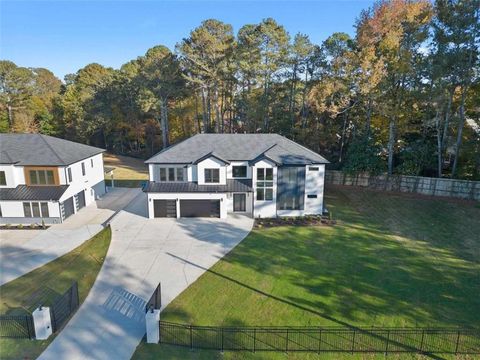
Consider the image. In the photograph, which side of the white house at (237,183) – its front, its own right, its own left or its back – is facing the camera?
front

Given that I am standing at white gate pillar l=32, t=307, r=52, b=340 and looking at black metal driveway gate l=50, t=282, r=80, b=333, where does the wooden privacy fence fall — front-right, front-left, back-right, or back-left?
front-right

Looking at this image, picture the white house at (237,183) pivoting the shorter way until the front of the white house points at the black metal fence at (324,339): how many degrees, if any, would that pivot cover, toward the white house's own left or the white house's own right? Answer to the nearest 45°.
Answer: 0° — it already faces it

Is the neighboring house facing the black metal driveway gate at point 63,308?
yes

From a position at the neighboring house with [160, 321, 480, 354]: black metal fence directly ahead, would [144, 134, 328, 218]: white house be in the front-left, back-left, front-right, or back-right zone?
front-left

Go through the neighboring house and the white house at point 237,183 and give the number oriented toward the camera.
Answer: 2

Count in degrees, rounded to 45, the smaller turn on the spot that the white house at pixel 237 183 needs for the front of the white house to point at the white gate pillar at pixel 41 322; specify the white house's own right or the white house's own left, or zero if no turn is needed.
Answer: approximately 45° to the white house's own right

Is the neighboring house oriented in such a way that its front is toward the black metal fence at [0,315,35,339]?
yes

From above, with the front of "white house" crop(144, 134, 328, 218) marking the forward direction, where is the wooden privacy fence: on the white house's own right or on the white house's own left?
on the white house's own left

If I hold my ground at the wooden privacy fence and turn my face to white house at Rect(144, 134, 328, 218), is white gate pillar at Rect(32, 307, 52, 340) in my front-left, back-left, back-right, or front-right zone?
front-left

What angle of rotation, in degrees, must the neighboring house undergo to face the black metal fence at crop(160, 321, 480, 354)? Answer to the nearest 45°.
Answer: approximately 45° to its left

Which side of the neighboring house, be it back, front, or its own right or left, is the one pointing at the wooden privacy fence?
left

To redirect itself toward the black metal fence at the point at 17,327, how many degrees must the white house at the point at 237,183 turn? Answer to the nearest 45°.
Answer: approximately 45° to its right

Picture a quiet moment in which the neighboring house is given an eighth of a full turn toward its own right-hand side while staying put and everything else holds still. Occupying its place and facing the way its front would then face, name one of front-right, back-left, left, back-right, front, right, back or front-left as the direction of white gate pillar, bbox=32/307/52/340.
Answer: front-left

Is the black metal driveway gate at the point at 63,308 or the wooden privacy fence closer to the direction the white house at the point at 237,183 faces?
the black metal driveway gate
